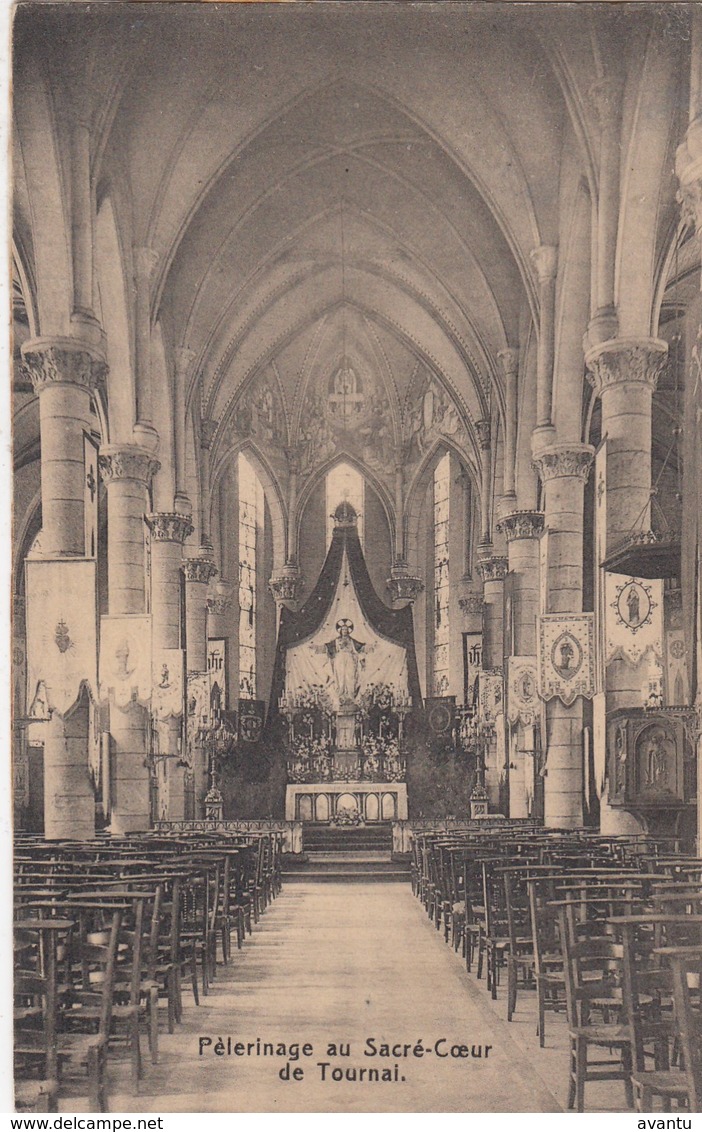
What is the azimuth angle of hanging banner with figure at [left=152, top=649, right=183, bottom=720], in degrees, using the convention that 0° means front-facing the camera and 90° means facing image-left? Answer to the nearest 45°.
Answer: approximately 0°

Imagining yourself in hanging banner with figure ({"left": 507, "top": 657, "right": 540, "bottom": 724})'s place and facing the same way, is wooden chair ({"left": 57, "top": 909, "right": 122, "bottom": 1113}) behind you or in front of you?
in front

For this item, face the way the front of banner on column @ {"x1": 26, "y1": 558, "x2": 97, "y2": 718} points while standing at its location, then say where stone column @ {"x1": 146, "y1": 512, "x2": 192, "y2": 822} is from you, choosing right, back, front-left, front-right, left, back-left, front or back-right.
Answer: back

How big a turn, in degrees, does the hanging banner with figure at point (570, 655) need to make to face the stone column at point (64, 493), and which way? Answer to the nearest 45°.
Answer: approximately 45° to its right

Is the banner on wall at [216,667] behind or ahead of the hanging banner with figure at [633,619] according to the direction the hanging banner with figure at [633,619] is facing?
behind

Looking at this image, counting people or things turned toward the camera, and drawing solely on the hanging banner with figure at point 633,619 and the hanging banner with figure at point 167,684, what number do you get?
2

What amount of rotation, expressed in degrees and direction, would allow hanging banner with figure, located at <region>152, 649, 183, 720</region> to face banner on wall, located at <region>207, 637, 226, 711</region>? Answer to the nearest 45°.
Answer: approximately 180°
